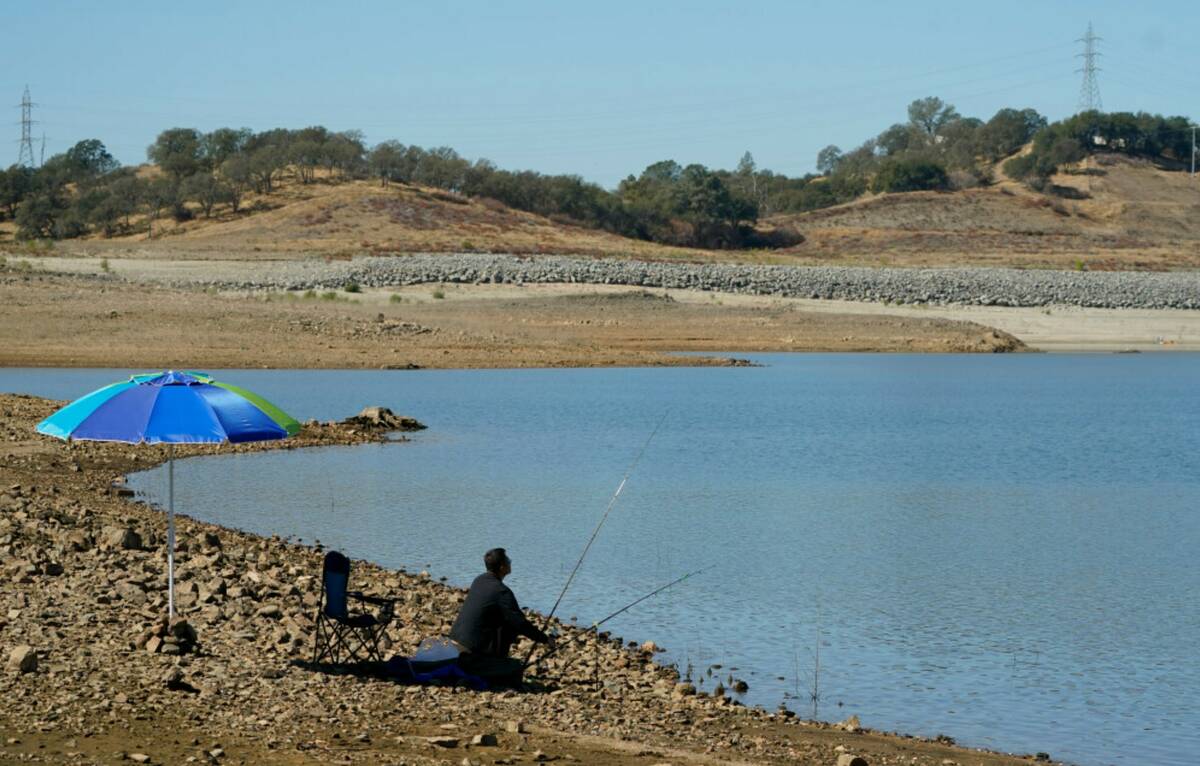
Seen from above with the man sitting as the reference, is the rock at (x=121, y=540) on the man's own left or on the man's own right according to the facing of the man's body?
on the man's own left

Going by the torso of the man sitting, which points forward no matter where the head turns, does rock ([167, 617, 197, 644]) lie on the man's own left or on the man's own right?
on the man's own left

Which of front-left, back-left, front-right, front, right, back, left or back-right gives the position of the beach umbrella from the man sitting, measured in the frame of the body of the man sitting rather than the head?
back-left

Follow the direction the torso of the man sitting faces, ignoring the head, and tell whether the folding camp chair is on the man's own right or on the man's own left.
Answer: on the man's own left

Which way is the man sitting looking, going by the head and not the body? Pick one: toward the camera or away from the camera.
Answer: away from the camera

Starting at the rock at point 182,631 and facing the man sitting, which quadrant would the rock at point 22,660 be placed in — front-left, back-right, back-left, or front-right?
back-right

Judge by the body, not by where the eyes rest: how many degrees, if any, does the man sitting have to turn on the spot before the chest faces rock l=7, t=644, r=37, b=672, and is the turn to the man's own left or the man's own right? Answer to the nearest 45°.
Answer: approximately 135° to the man's own left

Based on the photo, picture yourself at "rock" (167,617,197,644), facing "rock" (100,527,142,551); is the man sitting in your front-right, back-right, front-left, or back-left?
back-right

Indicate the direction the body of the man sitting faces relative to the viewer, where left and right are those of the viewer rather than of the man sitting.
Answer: facing away from the viewer and to the right of the viewer
